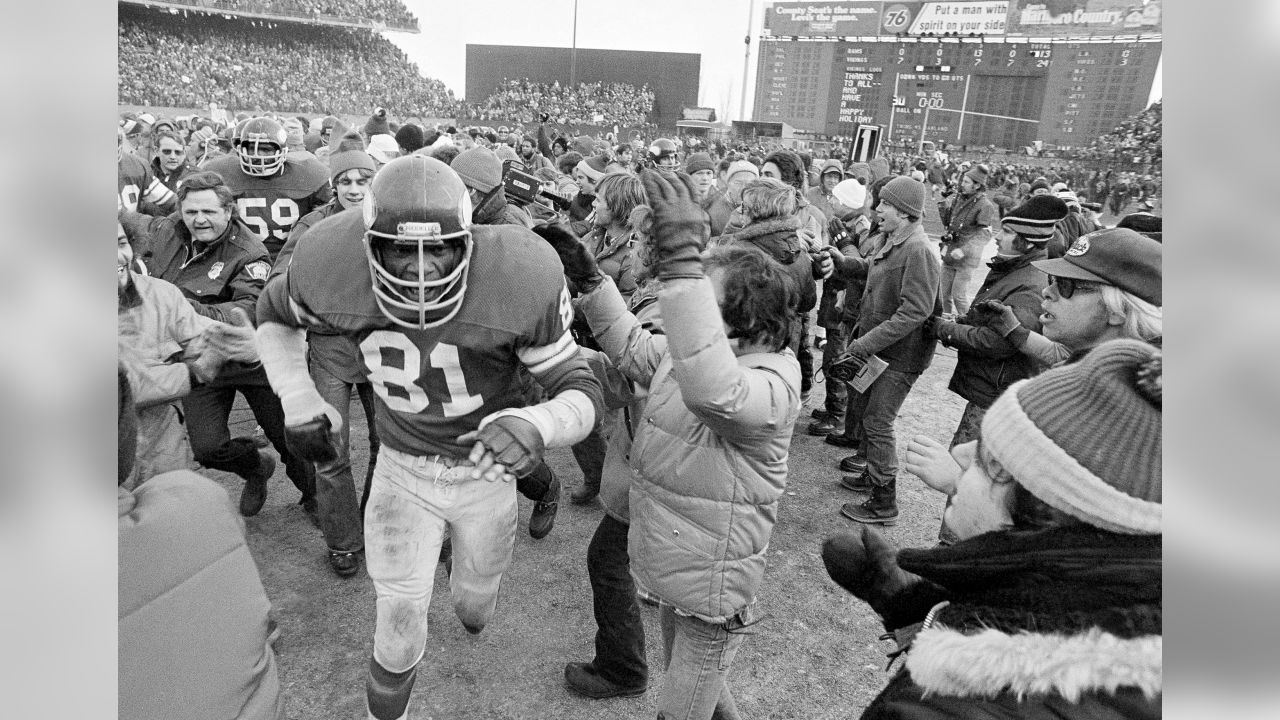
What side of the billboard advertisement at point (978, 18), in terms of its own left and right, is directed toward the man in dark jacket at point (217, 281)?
front

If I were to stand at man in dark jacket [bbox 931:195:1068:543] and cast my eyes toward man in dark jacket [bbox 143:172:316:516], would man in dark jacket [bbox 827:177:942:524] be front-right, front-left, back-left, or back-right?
front-right

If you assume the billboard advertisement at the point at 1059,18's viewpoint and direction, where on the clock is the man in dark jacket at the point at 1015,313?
The man in dark jacket is roughly at 12 o'clock from the billboard advertisement.

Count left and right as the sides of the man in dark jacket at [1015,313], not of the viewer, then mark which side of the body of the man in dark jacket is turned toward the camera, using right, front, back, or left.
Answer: left

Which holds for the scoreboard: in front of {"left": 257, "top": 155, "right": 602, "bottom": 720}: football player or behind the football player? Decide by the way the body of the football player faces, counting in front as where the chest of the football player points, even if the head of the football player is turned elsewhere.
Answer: behind

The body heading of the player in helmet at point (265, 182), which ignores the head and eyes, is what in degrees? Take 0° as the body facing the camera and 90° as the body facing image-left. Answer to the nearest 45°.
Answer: approximately 0°

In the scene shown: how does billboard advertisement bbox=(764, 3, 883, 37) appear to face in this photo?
toward the camera

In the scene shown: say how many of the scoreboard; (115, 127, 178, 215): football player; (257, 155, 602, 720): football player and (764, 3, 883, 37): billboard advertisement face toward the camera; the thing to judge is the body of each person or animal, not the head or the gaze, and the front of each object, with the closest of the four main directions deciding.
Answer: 4

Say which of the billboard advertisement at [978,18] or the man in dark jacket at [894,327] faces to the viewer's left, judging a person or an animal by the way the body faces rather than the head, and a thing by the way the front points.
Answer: the man in dark jacket

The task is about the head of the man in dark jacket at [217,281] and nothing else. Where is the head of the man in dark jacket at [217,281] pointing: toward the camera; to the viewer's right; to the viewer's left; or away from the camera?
toward the camera

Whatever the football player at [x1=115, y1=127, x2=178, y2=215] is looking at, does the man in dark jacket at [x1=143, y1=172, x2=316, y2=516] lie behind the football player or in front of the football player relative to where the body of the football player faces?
in front

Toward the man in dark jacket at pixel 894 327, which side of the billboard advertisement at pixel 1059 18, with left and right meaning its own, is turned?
front

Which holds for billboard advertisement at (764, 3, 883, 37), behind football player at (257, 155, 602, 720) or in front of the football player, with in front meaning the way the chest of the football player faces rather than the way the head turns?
behind

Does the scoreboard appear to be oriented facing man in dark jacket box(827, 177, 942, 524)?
yes

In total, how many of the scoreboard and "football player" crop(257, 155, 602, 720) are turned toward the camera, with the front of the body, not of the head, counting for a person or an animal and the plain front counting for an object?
2

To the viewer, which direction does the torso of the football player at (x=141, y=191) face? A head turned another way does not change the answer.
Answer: toward the camera

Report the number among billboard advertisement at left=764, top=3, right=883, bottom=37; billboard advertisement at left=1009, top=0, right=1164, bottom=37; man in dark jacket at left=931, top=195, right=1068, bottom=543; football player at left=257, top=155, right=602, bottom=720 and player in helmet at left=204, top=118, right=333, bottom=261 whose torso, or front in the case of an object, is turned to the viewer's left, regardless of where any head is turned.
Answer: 1

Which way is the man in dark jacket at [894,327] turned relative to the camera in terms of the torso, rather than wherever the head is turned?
to the viewer's left

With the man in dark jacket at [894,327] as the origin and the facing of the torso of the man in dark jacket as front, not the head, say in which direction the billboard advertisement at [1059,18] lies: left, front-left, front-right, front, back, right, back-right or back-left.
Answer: right

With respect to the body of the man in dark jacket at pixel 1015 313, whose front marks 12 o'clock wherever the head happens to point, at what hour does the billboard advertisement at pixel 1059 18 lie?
The billboard advertisement is roughly at 3 o'clock from the man in dark jacket.

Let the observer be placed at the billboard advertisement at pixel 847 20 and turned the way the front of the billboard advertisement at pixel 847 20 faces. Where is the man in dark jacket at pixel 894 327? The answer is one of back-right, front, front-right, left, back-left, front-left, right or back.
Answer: front
